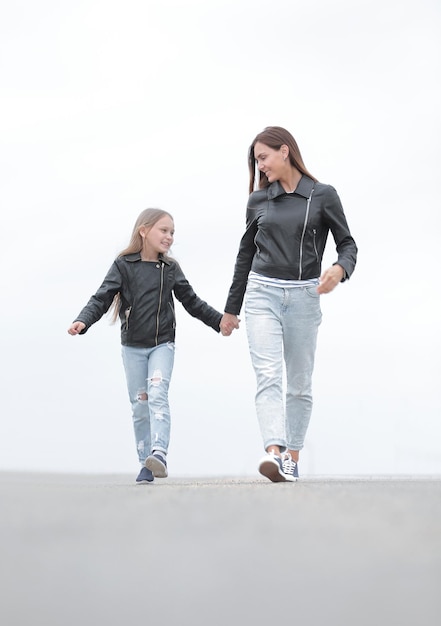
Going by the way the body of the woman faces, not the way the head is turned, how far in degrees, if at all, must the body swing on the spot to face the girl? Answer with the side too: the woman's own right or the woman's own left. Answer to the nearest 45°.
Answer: approximately 135° to the woman's own right

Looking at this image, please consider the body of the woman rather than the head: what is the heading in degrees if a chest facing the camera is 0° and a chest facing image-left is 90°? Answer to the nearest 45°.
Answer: approximately 0°
